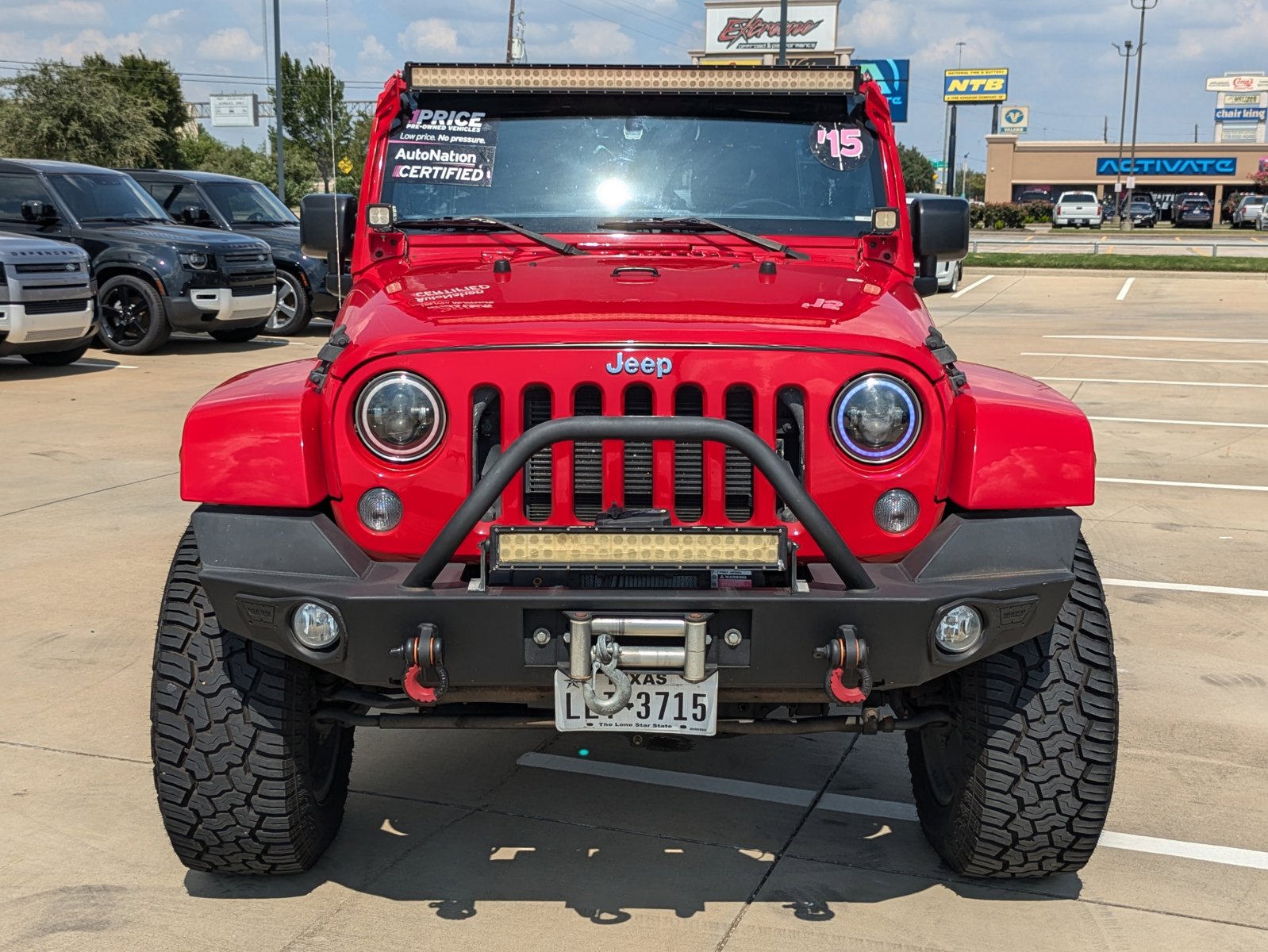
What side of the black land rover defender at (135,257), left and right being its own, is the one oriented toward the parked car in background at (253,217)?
left

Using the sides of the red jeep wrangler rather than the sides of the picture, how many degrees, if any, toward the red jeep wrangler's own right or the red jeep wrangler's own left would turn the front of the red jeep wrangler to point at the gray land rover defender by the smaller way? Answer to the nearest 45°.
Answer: approximately 135° to the red jeep wrangler's own right

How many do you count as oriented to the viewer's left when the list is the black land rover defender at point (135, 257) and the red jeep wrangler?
0

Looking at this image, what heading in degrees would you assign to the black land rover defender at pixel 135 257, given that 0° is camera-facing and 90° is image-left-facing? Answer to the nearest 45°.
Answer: approximately 315°

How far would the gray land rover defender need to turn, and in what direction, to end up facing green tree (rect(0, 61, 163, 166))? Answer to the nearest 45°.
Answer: approximately 135° to its left

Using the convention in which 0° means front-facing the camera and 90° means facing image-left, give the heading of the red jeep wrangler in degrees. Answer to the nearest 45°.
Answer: approximately 0°

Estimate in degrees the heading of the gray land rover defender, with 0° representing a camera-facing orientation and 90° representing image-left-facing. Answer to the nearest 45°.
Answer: approximately 315°

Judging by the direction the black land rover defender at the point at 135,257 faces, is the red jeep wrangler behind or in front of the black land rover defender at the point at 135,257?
in front

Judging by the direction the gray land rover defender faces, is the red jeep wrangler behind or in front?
in front

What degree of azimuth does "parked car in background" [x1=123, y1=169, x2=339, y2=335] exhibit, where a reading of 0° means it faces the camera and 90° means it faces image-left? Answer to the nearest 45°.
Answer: approximately 315°

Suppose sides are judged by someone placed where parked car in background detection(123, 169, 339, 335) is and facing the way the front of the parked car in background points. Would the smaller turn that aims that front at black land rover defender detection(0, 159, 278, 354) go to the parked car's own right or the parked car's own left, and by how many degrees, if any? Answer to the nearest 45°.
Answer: approximately 90° to the parked car's own right

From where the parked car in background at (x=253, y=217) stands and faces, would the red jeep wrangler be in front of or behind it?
in front
